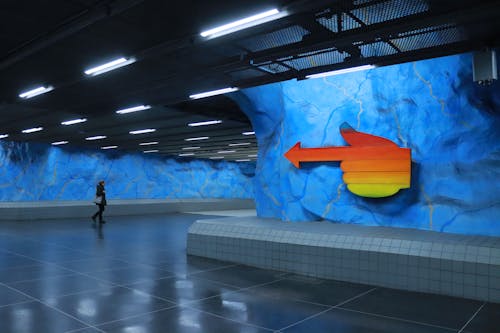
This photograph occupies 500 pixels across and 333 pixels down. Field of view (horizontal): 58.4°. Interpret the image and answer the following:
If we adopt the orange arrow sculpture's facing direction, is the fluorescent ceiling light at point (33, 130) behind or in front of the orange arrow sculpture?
in front

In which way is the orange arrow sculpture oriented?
to the viewer's left

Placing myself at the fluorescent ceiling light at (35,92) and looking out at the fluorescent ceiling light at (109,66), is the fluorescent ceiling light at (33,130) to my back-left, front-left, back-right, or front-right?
back-left

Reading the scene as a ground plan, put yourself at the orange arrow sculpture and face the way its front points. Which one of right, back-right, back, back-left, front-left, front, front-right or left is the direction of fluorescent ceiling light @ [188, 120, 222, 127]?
front-right

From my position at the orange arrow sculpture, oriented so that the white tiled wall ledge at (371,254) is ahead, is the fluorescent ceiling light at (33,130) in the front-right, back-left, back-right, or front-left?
back-right

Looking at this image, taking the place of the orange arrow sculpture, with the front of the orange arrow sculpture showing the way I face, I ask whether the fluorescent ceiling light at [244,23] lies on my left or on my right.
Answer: on my left

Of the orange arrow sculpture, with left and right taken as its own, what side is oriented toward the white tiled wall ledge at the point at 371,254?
left

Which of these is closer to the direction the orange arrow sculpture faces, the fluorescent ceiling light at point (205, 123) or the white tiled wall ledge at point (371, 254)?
the fluorescent ceiling light

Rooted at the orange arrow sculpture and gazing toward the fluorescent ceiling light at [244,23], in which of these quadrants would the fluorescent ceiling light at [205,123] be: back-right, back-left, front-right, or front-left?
back-right
